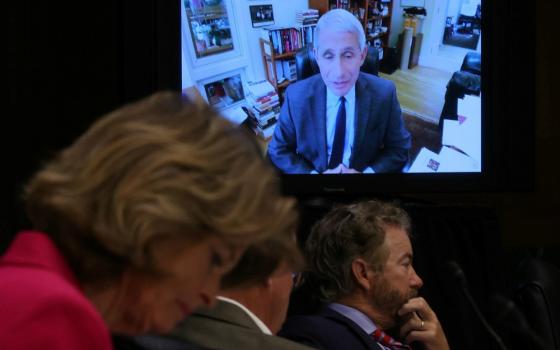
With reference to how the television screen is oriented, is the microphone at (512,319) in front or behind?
in front

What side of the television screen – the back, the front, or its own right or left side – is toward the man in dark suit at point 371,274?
front
